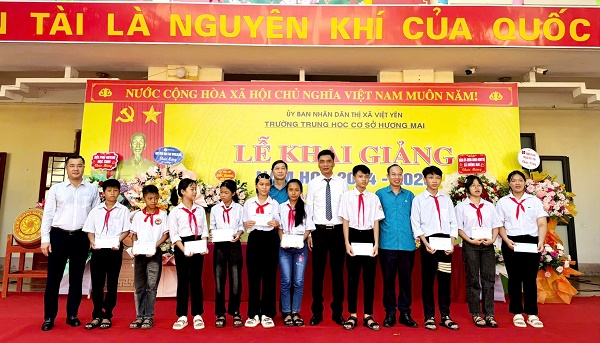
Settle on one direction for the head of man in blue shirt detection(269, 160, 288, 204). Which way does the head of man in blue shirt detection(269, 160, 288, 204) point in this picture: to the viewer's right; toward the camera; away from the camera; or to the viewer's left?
toward the camera

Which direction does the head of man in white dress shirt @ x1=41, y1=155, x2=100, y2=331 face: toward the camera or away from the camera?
toward the camera

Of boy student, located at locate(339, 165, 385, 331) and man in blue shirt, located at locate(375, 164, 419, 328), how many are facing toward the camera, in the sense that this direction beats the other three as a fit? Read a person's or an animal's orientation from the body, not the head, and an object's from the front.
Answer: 2

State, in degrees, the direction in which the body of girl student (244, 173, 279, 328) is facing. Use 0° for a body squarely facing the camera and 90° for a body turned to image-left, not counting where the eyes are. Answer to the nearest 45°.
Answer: approximately 0°

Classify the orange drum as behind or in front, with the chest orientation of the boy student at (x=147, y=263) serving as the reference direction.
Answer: behind

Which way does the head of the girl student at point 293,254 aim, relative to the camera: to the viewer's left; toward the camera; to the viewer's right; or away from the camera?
toward the camera

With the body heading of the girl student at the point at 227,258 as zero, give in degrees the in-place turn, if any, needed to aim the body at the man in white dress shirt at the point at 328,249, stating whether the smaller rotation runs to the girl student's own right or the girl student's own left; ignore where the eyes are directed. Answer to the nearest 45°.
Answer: approximately 90° to the girl student's own left

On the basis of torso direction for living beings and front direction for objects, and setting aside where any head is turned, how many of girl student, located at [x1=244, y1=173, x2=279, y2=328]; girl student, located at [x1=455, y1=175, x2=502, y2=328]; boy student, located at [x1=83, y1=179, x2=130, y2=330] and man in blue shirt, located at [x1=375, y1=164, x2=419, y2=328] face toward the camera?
4

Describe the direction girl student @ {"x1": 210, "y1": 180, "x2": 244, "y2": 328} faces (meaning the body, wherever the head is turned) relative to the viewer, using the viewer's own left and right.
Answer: facing the viewer

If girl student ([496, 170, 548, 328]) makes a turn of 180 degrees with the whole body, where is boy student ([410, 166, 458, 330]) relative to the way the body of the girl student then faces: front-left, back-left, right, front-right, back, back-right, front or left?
back-left

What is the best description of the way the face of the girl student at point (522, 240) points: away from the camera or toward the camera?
toward the camera

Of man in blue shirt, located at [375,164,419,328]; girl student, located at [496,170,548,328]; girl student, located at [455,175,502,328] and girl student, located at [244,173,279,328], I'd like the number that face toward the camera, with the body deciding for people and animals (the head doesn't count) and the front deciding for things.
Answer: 4

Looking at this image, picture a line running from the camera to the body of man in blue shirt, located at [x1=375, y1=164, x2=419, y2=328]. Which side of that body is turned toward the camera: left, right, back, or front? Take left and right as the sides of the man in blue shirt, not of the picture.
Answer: front

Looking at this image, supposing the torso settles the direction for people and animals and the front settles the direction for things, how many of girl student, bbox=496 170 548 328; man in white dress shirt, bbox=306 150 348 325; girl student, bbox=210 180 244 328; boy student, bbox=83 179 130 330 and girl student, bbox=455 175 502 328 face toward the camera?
5

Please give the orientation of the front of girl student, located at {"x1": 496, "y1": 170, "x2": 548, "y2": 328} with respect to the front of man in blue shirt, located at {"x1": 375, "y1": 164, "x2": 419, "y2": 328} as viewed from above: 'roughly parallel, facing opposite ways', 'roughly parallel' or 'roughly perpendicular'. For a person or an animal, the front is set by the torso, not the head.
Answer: roughly parallel

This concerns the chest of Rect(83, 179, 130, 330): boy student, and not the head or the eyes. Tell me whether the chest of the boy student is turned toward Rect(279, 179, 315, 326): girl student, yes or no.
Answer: no

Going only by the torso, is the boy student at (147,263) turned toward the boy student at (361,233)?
no

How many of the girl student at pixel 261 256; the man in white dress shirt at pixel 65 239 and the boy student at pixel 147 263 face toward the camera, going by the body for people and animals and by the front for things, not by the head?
3

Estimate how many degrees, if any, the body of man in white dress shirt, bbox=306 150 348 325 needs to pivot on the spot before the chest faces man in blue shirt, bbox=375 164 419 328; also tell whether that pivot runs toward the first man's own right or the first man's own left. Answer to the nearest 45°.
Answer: approximately 90° to the first man's own left

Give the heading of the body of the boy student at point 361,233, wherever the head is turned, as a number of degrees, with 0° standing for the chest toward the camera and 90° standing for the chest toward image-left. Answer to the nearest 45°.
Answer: approximately 0°
